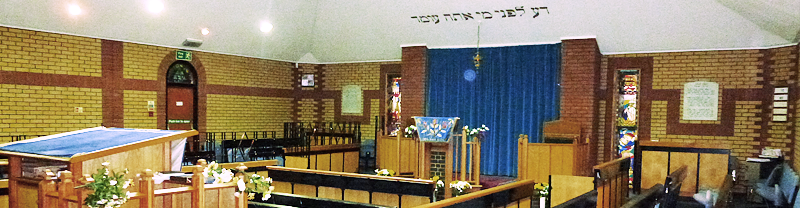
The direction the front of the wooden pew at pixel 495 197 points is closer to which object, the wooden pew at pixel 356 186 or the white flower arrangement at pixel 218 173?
the wooden pew at pixel 356 186

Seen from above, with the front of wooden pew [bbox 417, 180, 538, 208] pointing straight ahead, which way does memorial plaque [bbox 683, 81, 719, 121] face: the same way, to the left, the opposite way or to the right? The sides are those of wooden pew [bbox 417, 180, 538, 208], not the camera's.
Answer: to the left

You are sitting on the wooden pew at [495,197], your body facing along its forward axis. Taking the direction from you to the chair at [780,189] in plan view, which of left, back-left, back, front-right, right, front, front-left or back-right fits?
right

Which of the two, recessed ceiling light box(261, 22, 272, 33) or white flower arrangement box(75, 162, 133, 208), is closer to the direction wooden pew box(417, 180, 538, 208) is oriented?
the recessed ceiling light

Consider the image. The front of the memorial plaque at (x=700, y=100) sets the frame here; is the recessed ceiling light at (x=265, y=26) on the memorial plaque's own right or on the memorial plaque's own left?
on the memorial plaque's own right

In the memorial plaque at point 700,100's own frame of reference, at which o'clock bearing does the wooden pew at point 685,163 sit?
The wooden pew is roughly at 12 o'clock from the memorial plaque.

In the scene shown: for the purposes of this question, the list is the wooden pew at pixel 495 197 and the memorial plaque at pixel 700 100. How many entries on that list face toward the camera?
1

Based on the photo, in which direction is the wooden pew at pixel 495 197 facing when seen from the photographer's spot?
facing away from the viewer and to the left of the viewer

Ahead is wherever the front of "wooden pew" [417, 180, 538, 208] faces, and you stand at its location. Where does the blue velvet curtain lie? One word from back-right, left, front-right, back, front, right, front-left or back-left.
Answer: front-right

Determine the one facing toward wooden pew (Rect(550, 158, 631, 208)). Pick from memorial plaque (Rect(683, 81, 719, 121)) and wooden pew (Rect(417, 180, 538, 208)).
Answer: the memorial plaque

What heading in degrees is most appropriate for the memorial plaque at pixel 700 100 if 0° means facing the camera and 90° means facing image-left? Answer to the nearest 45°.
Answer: approximately 0°
